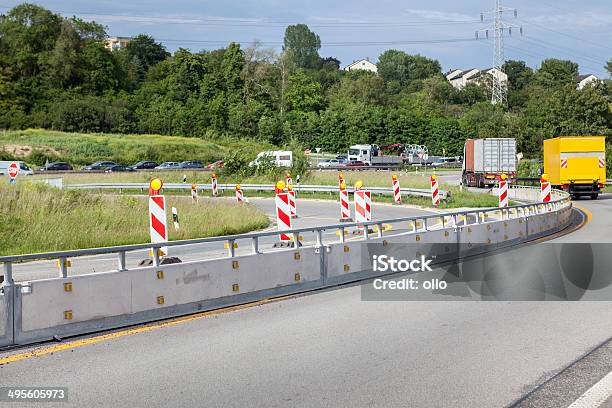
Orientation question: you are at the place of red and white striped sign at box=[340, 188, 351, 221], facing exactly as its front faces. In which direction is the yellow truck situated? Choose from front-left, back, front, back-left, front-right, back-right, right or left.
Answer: back-left

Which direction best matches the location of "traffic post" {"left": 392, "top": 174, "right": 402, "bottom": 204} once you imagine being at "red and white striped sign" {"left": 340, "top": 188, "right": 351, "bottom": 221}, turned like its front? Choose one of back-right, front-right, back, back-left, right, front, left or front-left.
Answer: back

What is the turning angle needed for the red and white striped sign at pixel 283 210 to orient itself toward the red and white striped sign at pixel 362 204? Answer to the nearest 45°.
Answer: approximately 135° to its left

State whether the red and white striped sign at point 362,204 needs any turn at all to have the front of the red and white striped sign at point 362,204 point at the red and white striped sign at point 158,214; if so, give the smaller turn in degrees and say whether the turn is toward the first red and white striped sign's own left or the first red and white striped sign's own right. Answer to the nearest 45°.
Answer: approximately 45° to the first red and white striped sign's own right

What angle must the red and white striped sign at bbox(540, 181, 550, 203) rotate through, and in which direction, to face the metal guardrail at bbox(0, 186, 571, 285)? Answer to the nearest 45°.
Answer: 0° — it already faces it

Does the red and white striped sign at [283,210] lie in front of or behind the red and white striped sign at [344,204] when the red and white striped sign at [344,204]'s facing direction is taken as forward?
in front

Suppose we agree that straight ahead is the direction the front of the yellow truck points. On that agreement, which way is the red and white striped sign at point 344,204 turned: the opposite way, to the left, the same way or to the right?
the opposite way

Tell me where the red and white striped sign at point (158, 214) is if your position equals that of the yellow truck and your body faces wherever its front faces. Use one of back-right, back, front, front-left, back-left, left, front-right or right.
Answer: back

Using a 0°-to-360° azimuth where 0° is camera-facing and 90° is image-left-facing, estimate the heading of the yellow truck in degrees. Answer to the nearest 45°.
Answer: approximately 180°

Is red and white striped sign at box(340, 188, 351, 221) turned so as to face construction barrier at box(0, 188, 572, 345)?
yes

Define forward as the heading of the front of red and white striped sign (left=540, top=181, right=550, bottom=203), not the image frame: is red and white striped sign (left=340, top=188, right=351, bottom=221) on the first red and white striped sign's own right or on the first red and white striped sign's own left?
on the first red and white striped sign's own right

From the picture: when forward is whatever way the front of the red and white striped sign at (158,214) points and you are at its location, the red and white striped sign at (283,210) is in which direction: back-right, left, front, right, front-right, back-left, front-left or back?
back-left

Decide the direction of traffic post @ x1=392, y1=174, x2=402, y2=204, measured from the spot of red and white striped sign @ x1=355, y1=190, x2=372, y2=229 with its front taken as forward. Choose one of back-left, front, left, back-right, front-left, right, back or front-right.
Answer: back

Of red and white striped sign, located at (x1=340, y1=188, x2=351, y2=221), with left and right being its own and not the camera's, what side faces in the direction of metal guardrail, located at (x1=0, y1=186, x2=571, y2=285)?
front

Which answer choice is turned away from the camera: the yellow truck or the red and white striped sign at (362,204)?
the yellow truck
